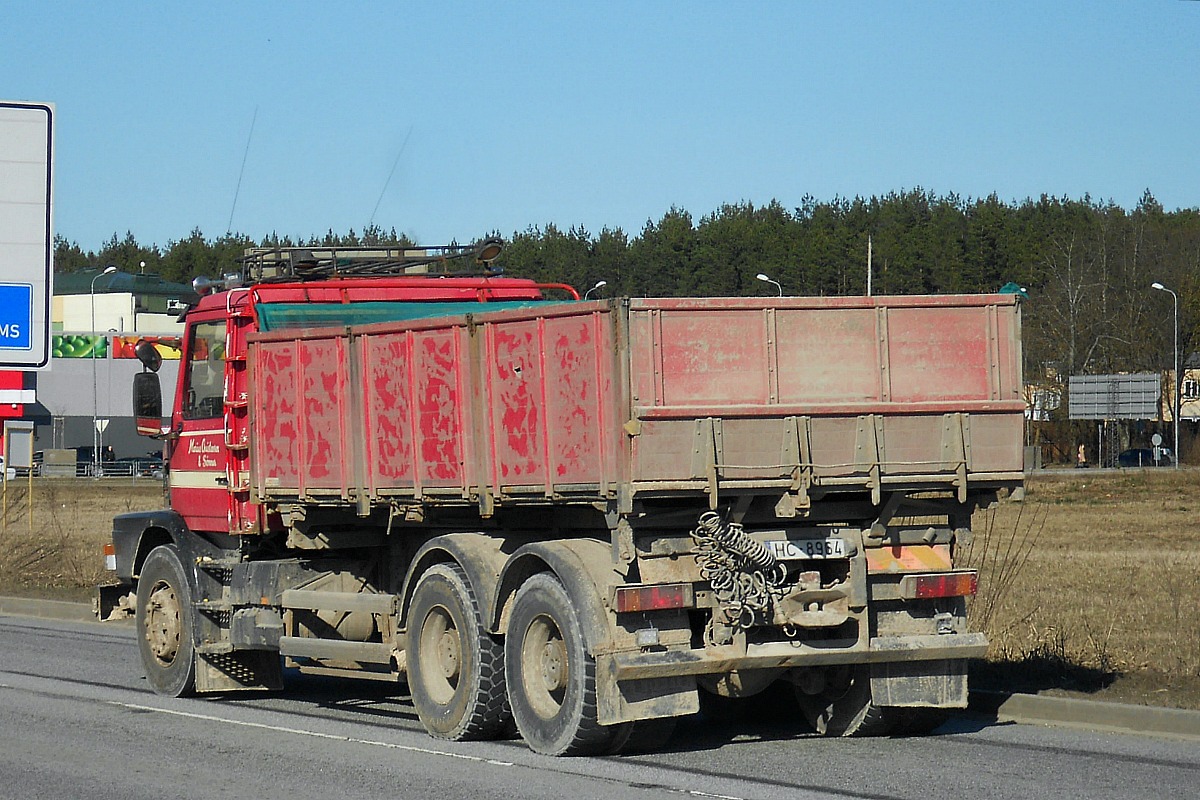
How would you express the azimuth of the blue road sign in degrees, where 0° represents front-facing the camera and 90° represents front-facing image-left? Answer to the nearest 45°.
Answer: approximately 0°

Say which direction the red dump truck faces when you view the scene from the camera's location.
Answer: facing away from the viewer and to the left of the viewer

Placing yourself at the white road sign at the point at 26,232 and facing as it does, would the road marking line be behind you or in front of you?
in front

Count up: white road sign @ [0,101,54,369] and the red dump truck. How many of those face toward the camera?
1

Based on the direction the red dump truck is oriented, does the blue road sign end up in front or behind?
in front

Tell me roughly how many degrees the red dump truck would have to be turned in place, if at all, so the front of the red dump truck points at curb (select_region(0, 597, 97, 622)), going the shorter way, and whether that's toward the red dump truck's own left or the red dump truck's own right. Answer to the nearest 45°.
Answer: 0° — it already faces it

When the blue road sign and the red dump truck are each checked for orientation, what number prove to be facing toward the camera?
1
